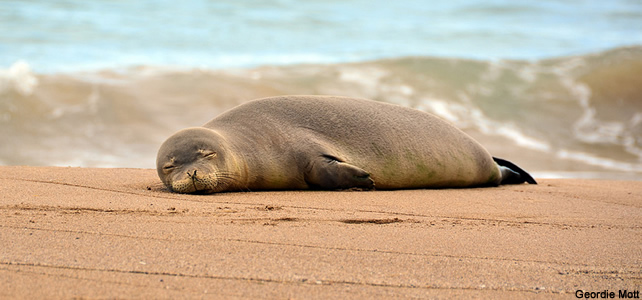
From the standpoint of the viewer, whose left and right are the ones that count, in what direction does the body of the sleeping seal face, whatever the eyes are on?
facing to the left of the viewer
